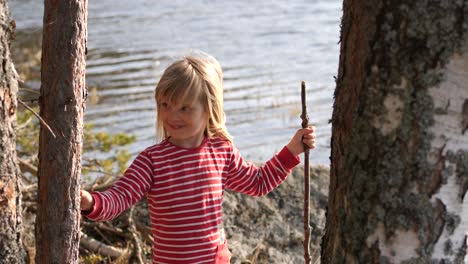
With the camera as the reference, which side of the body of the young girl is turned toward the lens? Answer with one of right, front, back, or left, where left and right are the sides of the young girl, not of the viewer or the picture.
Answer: front

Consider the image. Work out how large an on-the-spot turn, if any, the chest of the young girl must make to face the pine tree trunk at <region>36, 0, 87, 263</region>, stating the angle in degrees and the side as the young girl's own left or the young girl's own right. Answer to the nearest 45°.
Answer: approximately 45° to the young girl's own right

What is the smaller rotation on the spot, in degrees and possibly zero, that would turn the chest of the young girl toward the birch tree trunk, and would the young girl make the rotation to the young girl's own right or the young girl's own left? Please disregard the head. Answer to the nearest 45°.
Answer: approximately 45° to the young girl's own left

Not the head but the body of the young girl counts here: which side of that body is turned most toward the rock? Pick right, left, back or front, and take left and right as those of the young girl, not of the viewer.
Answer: back

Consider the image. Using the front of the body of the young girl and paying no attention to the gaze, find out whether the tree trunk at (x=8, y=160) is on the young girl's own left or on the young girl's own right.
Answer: on the young girl's own right

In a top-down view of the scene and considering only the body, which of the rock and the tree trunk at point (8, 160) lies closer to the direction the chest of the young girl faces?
the tree trunk
